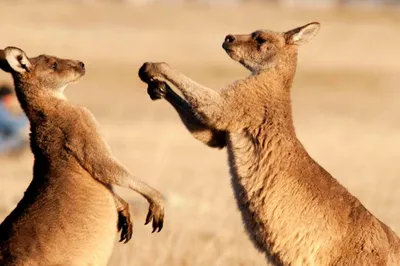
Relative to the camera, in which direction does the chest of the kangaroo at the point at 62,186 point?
to the viewer's right

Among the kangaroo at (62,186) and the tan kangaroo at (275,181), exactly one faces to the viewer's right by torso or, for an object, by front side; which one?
the kangaroo

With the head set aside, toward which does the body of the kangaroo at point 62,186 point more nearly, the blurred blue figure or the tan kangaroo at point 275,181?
the tan kangaroo

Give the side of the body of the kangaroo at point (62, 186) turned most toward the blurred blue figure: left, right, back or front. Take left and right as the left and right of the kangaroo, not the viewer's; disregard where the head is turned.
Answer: left

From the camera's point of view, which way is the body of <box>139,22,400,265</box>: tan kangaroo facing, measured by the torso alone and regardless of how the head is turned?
to the viewer's left

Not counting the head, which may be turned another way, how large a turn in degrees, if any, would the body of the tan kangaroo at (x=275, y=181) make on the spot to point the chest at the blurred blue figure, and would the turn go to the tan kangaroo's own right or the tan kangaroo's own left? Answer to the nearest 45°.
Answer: approximately 45° to the tan kangaroo's own right

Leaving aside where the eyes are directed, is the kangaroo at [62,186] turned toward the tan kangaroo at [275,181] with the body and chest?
yes

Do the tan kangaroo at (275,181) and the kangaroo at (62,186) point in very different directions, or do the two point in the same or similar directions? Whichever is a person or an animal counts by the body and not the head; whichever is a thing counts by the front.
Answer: very different directions

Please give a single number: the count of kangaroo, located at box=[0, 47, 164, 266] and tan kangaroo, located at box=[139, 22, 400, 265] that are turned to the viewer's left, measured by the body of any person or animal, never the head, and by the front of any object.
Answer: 1

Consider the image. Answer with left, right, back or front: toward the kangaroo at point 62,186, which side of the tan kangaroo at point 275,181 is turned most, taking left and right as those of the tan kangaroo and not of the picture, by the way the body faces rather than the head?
front

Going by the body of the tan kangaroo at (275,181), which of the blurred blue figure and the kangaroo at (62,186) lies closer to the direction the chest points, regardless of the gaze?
the kangaroo
